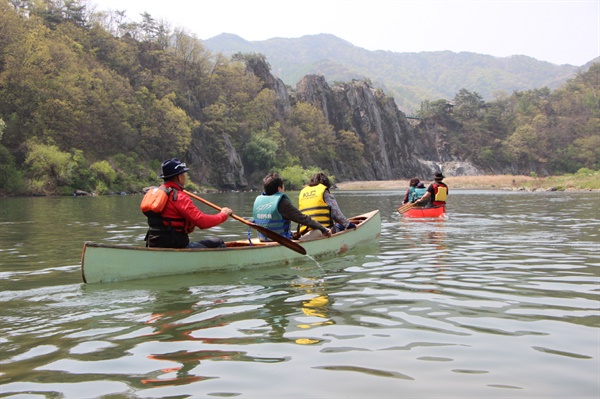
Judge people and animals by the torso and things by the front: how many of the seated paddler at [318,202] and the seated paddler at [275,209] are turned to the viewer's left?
0

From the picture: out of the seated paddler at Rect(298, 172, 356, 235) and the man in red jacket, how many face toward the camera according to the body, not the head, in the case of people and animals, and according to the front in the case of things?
0

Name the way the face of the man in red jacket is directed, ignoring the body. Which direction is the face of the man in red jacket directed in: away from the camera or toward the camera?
away from the camera

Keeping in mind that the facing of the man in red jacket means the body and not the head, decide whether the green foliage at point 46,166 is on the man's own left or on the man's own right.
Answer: on the man's own left

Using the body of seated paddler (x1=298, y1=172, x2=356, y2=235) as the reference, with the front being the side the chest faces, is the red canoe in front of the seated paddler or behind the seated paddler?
in front

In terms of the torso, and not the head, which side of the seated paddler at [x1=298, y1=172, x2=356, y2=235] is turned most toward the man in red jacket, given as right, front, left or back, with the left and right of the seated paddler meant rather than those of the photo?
back

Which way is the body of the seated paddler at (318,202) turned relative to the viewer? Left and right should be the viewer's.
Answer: facing away from the viewer and to the right of the viewer

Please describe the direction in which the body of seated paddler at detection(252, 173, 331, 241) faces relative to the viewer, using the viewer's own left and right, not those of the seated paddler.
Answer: facing away from the viewer and to the right of the viewer

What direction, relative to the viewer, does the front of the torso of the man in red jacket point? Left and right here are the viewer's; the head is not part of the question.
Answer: facing to the right of the viewer

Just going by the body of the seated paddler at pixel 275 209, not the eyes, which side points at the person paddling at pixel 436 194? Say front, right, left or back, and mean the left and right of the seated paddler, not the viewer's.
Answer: front

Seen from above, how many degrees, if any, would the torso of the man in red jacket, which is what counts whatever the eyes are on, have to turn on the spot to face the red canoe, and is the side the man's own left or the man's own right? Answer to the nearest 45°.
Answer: approximately 45° to the man's own left
